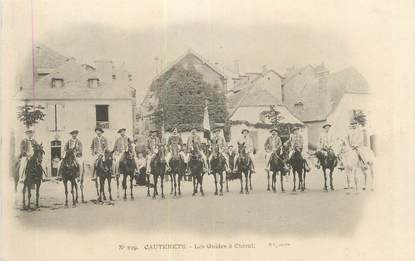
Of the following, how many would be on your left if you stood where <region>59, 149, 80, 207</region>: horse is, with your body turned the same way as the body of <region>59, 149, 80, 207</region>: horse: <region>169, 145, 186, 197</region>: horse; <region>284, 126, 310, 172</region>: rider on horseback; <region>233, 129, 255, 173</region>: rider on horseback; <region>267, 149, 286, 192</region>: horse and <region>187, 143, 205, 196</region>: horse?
5

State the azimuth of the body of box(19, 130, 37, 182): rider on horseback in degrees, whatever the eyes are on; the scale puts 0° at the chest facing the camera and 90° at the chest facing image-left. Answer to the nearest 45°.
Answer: approximately 315°

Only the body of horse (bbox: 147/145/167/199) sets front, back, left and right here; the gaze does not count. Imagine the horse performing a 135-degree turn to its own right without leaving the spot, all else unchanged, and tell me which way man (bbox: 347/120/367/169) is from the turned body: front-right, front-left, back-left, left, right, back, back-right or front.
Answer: back

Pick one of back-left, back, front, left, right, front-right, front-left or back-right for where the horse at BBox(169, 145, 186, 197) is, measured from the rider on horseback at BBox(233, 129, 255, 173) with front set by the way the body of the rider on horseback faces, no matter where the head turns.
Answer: right

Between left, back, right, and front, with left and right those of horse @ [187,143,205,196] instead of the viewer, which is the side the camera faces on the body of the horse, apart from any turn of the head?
front

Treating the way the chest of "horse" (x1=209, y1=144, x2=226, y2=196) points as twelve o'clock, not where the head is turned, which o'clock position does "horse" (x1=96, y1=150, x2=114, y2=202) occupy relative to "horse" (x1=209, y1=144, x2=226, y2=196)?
"horse" (x1=96, y1=150, x2=114, y2=202) is roughly at 3 o'clock from "horse" (x1=209, y1=144, x2=226, y2=196).

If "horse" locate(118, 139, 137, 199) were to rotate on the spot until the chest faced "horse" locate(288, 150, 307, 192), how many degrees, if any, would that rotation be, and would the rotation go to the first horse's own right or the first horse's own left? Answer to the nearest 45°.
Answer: approximately 90° to the first horse's own left

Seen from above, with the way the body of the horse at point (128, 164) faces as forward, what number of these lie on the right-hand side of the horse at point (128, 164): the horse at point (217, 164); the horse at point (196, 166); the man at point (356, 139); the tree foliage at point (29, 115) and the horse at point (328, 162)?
1

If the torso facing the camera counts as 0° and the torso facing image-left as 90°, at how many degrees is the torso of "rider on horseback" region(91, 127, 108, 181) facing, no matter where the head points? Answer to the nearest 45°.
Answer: approximately 315°

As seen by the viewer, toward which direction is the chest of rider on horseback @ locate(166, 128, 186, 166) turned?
toward the camera

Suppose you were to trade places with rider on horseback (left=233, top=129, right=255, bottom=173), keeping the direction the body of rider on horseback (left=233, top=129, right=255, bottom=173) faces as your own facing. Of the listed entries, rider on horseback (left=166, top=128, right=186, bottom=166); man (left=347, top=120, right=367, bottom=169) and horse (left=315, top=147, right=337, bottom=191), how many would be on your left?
2
